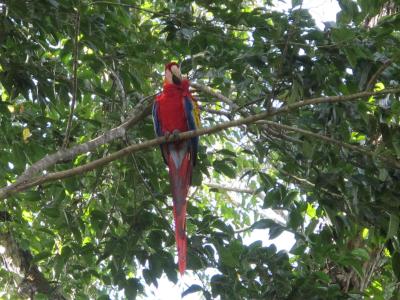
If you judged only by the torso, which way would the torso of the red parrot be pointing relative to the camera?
toward the camera
